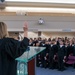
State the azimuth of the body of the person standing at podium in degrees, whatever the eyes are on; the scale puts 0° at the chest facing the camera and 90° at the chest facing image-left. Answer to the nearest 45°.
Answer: approximately 225°
